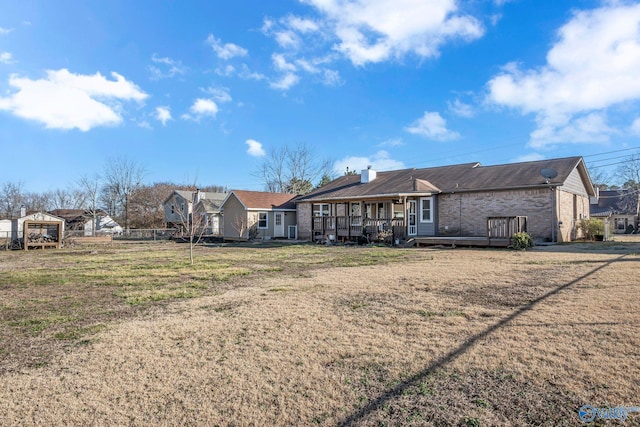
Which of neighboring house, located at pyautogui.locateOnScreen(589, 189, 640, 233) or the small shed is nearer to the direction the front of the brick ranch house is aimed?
the neighboring house

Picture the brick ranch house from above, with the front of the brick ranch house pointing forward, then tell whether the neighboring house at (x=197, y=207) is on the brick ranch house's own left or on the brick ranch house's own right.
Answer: on the brick ranch house's own left

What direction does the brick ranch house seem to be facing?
away from the camera

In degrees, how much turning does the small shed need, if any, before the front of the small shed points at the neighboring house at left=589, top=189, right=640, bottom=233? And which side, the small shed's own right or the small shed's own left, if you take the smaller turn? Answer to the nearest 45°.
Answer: approximately 90° to the small shed's own left

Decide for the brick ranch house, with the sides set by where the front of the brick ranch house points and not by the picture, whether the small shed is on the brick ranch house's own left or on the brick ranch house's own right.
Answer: on the brick ranch house's own left

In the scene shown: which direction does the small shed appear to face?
toward the camera

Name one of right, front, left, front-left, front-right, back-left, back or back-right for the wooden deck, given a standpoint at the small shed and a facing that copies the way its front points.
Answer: front-left

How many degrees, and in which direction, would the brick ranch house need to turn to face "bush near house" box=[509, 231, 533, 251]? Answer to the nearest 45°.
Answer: approximately 180°

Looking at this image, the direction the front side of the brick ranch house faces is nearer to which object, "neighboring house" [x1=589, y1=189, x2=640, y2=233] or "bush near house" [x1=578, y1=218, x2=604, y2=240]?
the neighboring house

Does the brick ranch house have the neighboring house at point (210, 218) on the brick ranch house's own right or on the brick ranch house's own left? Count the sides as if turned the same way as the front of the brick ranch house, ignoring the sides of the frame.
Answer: on the brick ranch house's own left
